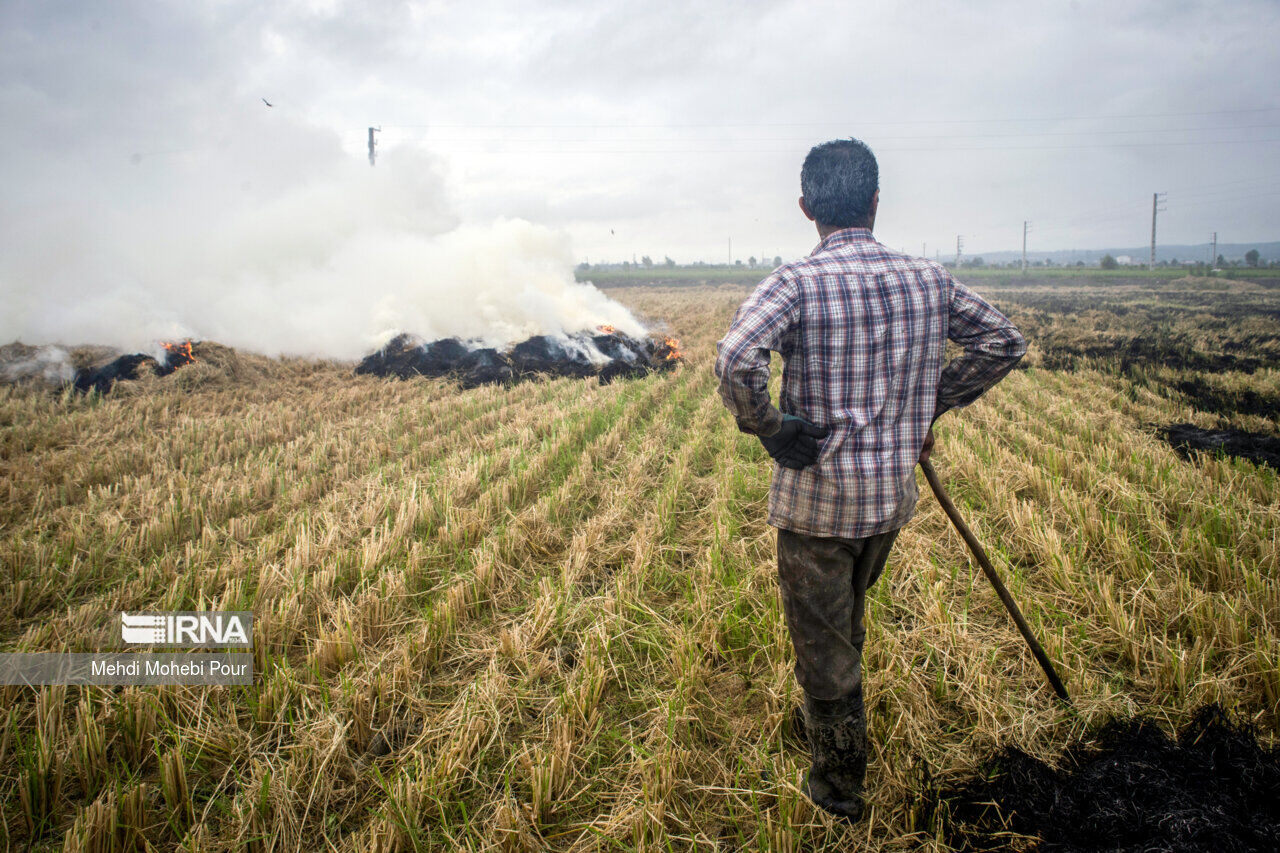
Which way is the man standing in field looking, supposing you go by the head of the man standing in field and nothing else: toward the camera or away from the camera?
away from the camera

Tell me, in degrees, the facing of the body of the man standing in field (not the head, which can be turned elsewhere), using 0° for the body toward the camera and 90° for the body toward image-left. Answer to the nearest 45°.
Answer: approximately 180°
